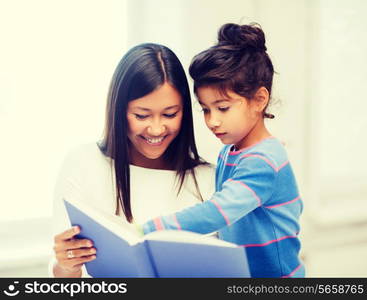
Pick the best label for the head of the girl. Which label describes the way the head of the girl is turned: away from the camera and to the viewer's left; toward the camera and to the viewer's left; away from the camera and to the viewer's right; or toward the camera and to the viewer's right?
toward the camera and to the viewer's left

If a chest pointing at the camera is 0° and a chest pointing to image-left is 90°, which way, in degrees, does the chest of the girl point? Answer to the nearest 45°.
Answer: approximately 45°
